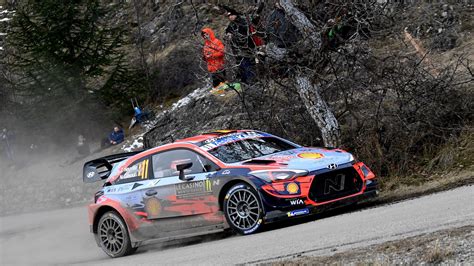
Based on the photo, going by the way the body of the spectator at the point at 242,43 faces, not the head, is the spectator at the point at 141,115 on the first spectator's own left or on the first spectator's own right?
on the first spectator's own right

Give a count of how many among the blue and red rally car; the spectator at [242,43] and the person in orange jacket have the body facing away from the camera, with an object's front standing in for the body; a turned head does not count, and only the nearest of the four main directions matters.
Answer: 0

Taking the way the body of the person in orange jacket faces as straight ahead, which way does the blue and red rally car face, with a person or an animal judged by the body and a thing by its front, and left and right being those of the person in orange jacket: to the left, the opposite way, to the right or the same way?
to the left

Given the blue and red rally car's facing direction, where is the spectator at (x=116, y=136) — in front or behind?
behind

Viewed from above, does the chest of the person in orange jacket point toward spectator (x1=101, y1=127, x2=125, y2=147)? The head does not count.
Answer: no

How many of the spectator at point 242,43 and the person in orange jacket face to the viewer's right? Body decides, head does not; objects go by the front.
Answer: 0

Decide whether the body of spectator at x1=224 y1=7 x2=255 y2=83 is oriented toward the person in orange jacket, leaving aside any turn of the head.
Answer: no

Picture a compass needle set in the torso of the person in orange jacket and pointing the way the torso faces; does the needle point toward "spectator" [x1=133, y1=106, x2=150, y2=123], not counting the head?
no

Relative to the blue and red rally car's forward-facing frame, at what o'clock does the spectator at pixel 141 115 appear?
The spectator is roughly at 7 o'clock from the blue and red rally car.

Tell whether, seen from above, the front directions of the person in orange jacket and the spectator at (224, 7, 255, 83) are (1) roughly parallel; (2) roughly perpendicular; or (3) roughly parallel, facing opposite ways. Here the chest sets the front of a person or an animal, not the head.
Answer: roughly parallel

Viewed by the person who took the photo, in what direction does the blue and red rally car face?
facing the viewer and to the right of the viewer

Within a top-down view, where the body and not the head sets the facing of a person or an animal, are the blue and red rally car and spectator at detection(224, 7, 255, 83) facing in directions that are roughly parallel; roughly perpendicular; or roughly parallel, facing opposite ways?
roughly perpendicular
